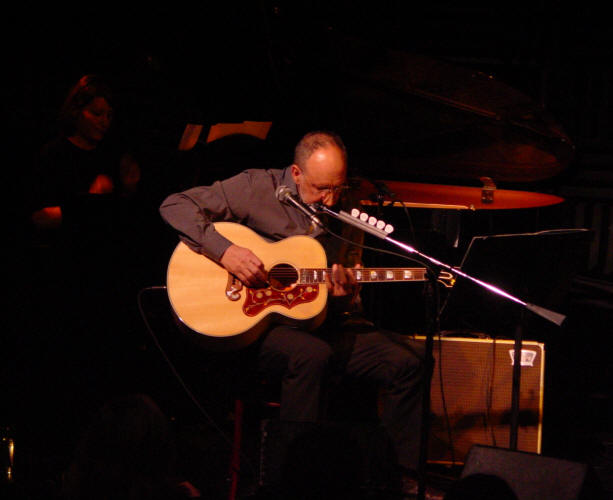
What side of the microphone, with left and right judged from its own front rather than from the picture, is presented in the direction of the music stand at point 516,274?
back

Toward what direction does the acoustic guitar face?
toward the camera

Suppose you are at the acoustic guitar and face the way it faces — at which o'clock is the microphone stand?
The microphone stand is roughly at 10 o'clock from the acoustic guitar.

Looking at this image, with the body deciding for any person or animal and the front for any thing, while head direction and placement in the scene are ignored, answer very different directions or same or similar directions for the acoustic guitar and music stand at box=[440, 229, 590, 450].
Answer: very different directions

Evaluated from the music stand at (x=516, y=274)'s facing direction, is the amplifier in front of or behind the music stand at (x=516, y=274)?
in front

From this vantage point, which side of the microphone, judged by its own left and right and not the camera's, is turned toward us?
left

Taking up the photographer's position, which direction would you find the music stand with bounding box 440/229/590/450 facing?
facing away from the viewer and to the left of the viewer

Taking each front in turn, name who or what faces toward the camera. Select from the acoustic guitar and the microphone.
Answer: the acoustic guitar

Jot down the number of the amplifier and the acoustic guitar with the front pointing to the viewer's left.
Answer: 0

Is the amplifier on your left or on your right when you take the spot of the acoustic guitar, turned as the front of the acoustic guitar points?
on your left

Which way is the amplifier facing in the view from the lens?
facing the viewer

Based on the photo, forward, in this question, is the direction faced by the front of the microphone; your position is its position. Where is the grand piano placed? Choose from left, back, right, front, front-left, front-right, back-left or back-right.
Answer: back-right

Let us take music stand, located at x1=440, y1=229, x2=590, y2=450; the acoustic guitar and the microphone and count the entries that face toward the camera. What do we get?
1
